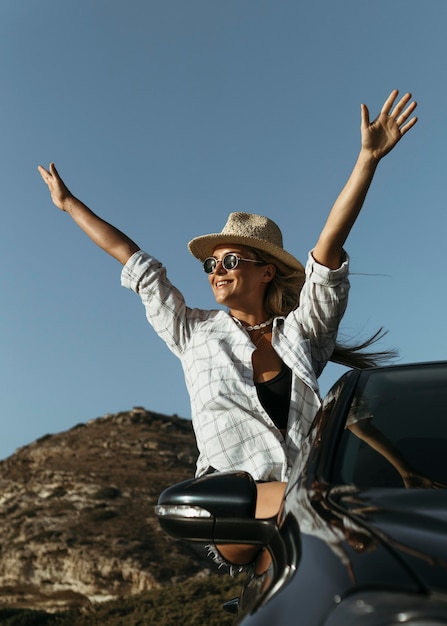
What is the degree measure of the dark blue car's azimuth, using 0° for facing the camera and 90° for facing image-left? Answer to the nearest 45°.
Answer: approximately 0°

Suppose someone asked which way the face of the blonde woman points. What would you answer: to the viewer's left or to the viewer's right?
to the viewer's left
